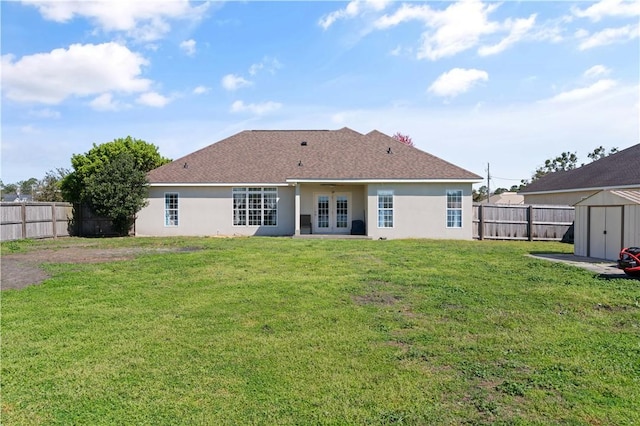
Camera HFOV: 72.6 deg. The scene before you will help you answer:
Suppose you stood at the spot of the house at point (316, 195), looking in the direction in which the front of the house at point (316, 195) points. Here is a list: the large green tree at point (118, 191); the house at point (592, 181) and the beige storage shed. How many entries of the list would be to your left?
1

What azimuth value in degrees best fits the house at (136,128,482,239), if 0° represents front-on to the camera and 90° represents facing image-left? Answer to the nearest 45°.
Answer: approximately 180°

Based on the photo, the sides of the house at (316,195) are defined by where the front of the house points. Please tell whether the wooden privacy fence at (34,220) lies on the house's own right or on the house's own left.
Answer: on the house's own left

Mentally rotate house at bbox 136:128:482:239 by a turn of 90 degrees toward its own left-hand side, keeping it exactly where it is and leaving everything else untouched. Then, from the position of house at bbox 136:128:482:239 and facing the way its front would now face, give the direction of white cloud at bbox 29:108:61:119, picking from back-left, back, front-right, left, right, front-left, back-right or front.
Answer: front

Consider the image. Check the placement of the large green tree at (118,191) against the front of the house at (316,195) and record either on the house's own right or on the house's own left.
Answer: on the house's own left

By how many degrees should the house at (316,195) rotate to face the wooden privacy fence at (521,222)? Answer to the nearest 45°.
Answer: approximately 90° to its right

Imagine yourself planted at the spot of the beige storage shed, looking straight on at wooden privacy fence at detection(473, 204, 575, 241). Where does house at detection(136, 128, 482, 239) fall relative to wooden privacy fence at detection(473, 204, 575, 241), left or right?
left

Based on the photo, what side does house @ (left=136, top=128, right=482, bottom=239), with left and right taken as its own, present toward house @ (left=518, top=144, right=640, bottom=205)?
right

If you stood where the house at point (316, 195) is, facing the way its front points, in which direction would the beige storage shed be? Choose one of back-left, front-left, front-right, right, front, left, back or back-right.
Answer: back-right

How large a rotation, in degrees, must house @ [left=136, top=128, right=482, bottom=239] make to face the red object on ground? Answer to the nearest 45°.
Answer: approximately 135° to its right
